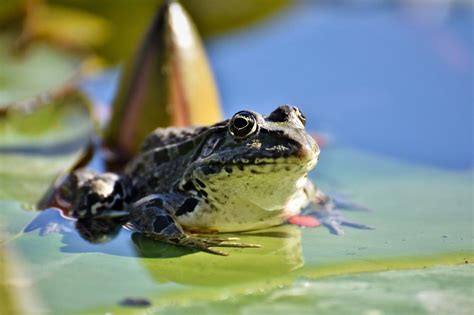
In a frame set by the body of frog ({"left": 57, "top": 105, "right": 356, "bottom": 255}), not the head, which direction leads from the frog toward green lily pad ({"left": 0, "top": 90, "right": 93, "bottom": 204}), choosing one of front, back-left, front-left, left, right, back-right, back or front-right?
back

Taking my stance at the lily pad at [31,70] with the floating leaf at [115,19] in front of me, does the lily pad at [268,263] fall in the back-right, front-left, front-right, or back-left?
back-right

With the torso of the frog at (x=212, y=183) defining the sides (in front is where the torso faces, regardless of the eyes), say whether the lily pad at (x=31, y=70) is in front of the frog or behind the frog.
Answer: behind

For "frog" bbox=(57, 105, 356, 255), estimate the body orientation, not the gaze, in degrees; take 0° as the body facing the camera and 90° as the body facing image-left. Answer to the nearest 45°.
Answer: approximately 315°

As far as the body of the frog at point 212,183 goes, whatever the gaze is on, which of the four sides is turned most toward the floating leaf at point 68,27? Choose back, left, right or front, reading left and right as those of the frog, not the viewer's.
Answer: back

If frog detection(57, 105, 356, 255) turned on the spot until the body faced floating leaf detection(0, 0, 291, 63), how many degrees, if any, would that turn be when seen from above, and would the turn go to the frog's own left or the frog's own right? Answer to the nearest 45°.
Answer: approximately 135° to the frog's own left
